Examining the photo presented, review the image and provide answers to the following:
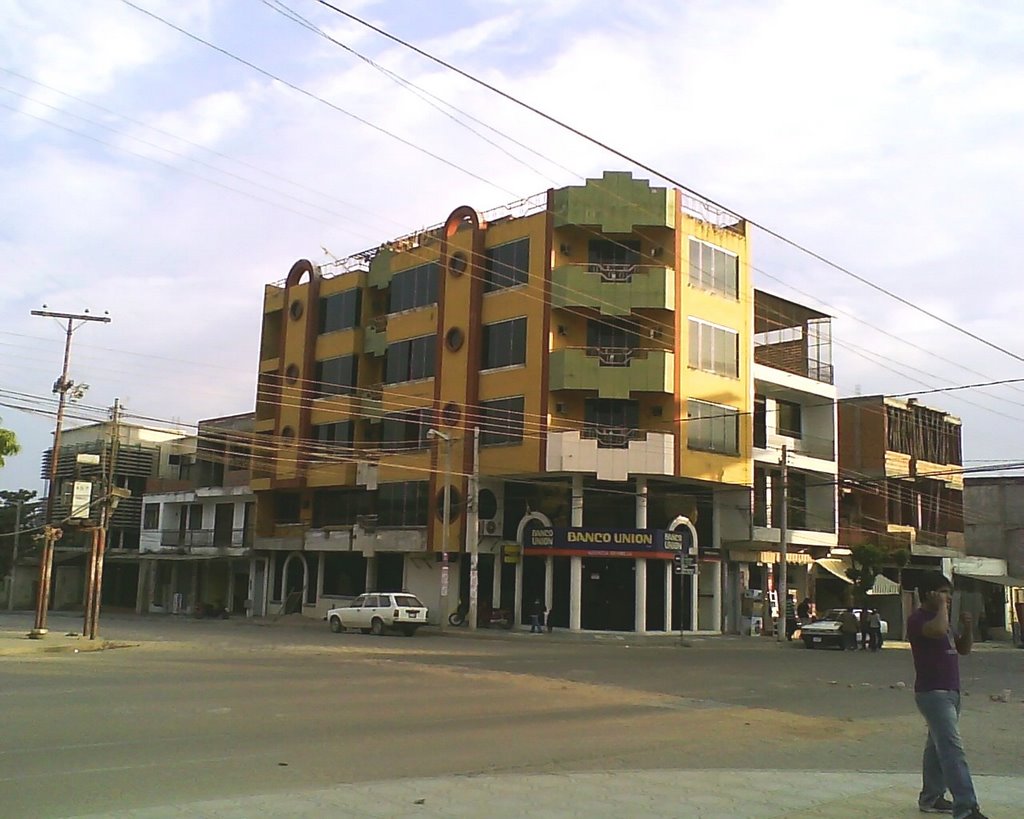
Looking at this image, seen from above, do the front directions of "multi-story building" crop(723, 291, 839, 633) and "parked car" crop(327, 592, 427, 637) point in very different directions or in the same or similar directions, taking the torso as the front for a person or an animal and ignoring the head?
very different directions

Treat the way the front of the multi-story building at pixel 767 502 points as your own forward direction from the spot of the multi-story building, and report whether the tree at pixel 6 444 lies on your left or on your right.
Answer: on your right

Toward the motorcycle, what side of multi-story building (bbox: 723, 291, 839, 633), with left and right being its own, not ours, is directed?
right

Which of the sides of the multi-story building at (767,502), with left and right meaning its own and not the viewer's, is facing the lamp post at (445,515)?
right

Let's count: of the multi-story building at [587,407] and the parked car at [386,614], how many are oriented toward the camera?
1

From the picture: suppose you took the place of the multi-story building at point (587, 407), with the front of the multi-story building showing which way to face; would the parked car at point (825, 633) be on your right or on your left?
on your left

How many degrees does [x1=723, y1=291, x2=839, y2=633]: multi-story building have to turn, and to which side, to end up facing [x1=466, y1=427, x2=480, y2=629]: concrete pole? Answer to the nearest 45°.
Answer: approximately 90° to its right

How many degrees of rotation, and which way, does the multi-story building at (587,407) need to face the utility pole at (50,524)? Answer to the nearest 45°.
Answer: approximately 45° to its right

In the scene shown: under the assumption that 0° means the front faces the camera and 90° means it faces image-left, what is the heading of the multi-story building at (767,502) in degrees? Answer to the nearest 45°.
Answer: approximately 315°

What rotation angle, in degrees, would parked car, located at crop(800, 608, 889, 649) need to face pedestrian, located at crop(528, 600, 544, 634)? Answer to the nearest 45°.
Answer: approximately 45° to its right

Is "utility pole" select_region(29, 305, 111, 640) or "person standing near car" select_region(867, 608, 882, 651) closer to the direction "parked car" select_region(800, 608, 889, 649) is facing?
the utility pole

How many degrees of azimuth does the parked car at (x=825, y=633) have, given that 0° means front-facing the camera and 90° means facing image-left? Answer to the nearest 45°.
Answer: approximately 45°

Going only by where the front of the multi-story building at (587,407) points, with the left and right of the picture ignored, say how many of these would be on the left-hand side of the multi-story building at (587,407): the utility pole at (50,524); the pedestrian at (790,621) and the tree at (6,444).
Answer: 1
